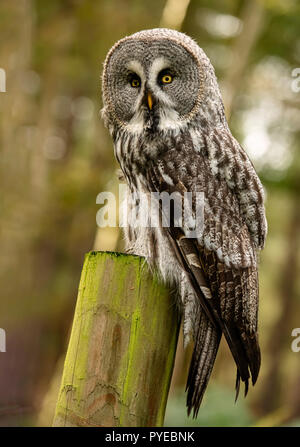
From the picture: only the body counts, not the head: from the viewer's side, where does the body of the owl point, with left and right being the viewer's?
facing the viewer and to the left of the viewer
